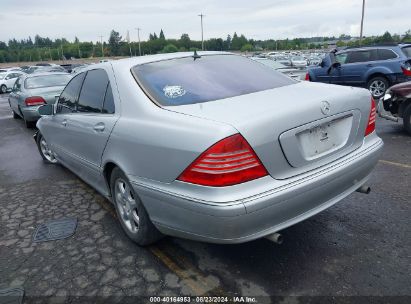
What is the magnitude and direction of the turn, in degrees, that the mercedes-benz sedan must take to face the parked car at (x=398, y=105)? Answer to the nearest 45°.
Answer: approximately 90° to its right

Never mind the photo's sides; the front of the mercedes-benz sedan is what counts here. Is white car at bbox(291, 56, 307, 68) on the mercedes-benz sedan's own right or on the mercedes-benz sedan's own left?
on the mercedes-benz sedan's own right

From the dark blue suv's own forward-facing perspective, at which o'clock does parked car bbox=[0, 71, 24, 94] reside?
The parked car is roughly at 11 o'clock from the dark blue suv.

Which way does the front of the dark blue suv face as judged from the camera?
facing away from the viewer and to the left of the viewer

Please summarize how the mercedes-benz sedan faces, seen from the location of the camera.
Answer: facing away from the viewer and to the left of the viewer

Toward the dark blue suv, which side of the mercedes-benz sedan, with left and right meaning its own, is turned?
right
